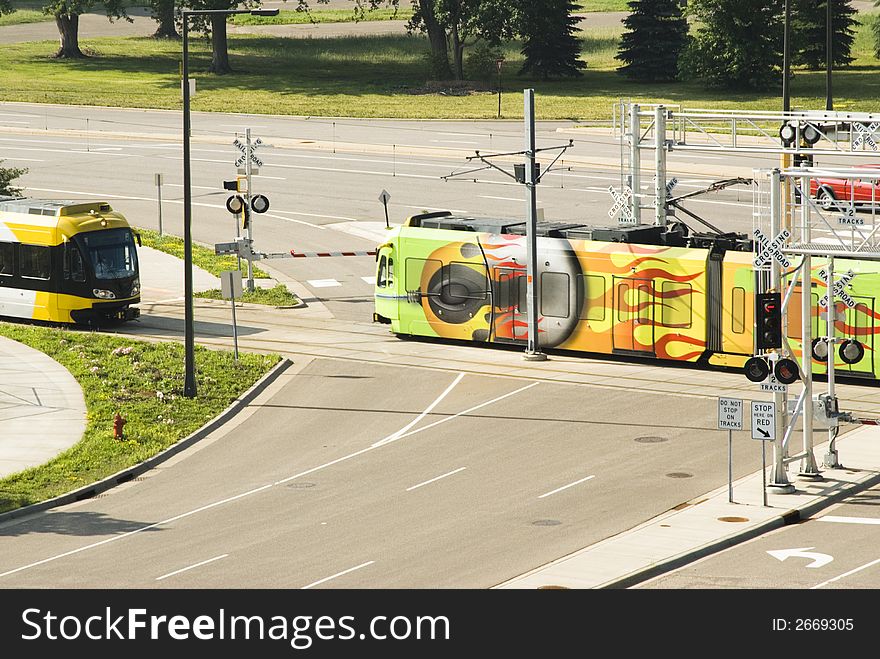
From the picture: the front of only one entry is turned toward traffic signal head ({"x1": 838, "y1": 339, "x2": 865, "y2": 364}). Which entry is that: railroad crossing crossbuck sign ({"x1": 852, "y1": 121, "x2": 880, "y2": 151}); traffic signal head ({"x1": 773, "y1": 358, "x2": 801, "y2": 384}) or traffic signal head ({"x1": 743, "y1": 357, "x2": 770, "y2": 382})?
the railroad crossing crossbuck sign

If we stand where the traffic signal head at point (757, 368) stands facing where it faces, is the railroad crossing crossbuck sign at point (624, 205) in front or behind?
behind

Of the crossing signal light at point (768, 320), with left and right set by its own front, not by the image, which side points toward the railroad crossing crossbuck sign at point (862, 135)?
back

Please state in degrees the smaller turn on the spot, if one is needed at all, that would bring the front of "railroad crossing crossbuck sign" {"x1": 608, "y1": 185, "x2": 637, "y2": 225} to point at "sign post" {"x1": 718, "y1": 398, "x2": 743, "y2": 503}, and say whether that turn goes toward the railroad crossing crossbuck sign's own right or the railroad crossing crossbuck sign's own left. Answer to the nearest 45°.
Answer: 0° — it already faces it

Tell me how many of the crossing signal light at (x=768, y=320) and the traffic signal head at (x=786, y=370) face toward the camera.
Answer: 2

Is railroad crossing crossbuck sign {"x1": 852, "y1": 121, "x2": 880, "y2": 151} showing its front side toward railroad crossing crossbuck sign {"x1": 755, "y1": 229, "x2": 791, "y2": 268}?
yes

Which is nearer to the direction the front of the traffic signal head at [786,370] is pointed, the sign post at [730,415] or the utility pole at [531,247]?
the sign post

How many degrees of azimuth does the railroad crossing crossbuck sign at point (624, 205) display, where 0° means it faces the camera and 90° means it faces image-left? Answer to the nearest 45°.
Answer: approximately 0°

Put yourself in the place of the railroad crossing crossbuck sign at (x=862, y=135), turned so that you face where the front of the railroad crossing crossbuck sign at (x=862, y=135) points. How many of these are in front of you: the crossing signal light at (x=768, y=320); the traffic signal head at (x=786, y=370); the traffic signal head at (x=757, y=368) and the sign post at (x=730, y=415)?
4

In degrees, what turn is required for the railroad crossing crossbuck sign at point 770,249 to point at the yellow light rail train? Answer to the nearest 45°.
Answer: approximately 135° to its right

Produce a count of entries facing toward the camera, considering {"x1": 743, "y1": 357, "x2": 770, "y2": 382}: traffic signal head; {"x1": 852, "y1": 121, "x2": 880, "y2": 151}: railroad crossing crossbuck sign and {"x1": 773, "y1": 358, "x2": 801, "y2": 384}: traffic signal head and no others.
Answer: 3
